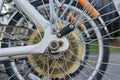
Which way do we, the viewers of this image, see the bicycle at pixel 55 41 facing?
facing to the left of the viewer
